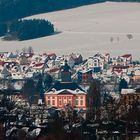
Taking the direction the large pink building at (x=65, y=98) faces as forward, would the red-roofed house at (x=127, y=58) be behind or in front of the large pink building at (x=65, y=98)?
behind

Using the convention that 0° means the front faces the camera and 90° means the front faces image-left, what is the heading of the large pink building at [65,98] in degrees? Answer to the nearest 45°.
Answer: approximately 0°
